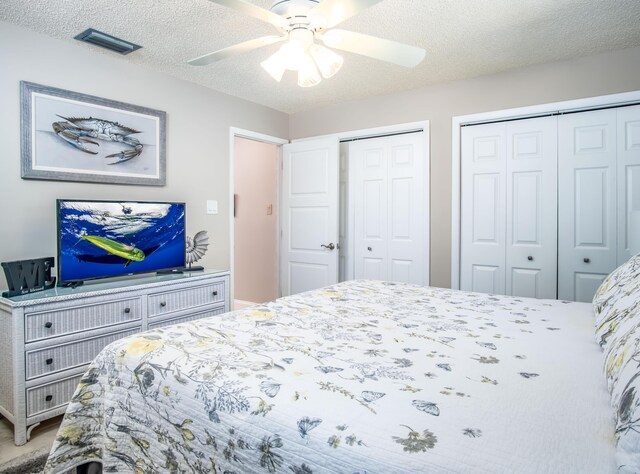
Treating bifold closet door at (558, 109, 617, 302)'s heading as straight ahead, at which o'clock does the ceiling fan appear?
The ceiling fan is roughly at 1 o'clock from the bifold closet door.

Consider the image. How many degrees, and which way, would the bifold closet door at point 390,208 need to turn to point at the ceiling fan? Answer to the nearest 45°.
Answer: approximately 45° to its left

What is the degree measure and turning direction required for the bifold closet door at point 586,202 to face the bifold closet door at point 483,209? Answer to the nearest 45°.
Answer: approximately 90° to its right

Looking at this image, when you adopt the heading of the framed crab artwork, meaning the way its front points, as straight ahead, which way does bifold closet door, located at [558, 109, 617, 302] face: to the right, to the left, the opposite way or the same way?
to the right

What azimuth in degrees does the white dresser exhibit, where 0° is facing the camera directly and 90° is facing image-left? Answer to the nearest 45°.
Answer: approximately 315°

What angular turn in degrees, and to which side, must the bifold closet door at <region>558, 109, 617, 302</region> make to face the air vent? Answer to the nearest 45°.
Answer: approximately 45° to its right

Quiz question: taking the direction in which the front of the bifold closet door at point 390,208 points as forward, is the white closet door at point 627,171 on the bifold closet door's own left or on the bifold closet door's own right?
on the bifold closet door's own left
